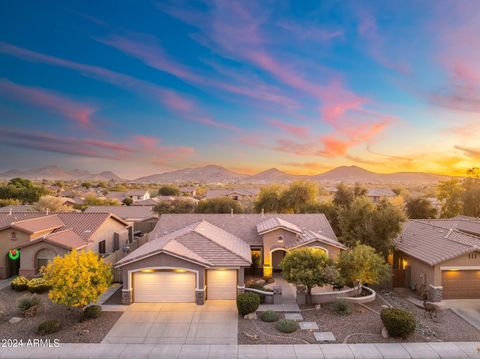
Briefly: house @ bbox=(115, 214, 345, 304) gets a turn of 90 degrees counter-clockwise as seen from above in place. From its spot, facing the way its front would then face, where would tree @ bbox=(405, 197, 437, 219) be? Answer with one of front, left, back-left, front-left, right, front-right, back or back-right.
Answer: front-left

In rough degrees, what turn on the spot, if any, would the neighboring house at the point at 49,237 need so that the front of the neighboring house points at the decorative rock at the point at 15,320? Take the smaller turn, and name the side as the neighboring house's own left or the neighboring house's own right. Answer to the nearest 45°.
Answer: approximately 45° to the neighboring house's own left

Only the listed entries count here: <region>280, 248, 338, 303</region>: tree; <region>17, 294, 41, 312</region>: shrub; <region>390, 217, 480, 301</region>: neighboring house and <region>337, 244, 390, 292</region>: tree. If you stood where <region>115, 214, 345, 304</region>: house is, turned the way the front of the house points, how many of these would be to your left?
3

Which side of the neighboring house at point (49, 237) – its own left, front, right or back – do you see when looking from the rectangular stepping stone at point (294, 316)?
left

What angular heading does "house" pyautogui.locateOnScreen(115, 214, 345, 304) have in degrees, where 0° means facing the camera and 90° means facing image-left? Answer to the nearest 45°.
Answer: approximately 0°

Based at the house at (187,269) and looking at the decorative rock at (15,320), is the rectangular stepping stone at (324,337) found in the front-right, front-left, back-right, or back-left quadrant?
back-left

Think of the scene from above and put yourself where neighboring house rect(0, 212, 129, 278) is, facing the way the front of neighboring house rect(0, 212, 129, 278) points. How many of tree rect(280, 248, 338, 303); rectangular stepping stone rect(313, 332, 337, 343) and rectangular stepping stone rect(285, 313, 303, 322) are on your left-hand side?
3

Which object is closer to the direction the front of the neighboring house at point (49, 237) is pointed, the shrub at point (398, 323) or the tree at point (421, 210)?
the shrub

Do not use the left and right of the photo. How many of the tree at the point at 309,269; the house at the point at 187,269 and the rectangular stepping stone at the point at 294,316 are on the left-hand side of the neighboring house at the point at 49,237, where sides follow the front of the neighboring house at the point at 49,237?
3

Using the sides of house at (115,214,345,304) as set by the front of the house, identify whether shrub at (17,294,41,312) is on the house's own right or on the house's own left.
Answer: on the house's own right
